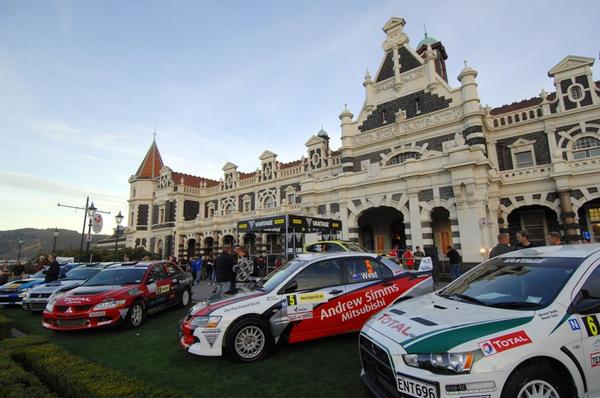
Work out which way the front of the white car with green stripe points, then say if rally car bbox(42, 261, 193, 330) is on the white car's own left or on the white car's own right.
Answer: on the white car's own right

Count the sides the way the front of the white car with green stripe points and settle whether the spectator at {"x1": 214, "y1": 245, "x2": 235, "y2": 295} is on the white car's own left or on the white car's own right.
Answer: on the white car's own right

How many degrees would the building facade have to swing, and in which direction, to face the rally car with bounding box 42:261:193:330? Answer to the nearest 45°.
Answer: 0° — it already faces it

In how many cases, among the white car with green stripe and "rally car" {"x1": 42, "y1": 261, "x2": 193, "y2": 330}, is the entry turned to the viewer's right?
0

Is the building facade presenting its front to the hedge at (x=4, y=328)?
yes

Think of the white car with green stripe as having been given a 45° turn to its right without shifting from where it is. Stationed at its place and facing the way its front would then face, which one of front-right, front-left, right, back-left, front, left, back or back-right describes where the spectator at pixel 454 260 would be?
right

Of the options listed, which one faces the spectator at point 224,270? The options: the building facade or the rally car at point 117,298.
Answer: the building facade

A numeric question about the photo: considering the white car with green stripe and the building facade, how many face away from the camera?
0

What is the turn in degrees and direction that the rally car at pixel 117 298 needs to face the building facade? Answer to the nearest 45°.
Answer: approximately 135° to its left

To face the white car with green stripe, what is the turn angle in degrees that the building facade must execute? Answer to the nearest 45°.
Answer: approximately 45° to its left

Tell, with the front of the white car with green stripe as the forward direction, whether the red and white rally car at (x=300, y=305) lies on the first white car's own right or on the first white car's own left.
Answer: on the first white car's own right

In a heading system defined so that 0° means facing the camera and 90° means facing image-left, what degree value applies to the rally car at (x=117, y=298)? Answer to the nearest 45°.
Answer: approximately 45°

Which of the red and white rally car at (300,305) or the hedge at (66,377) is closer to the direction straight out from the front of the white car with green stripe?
the hedge

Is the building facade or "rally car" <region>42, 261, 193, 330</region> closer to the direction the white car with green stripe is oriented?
the rally car
